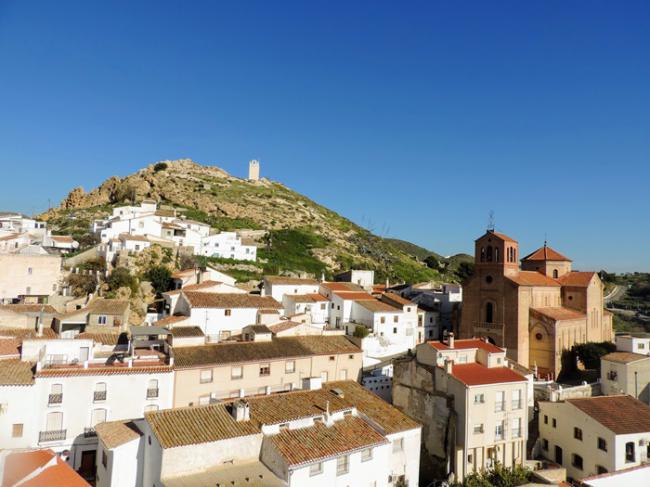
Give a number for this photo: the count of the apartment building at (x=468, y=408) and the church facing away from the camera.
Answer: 0

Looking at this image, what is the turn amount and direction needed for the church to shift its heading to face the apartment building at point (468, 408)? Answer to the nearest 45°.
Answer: approximately 45° to its left

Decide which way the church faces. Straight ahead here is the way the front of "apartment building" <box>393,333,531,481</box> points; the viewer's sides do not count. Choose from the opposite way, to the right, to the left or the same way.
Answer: to the right

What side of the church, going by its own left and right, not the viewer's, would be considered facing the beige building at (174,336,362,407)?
front

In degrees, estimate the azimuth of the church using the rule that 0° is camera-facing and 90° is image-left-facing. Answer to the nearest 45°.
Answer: approximately 45°

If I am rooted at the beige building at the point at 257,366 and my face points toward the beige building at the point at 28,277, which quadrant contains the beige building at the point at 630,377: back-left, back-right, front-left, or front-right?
back-right

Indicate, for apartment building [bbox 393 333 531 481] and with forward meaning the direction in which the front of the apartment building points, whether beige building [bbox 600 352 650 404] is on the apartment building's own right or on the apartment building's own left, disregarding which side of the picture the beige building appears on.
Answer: on the apartment building's own left

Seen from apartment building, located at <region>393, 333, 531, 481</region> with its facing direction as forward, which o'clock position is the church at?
The church is roughly at 8 o'clock from the apartment building.

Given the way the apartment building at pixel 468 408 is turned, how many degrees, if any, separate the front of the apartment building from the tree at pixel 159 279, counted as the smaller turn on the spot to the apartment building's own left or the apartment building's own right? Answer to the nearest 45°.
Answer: approximately 135° to the apartment building's own right

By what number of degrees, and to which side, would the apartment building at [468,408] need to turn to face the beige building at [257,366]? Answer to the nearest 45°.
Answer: approximately 135° to its right

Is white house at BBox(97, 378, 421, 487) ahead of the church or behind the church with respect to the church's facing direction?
ahead

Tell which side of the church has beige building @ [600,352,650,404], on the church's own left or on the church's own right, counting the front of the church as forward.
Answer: on the church's own left

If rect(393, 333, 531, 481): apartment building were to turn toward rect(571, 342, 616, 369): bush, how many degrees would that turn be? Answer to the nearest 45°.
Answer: approximately 90° to its left

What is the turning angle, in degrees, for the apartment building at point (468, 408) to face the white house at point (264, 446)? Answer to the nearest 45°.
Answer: approximately 90° to its right
